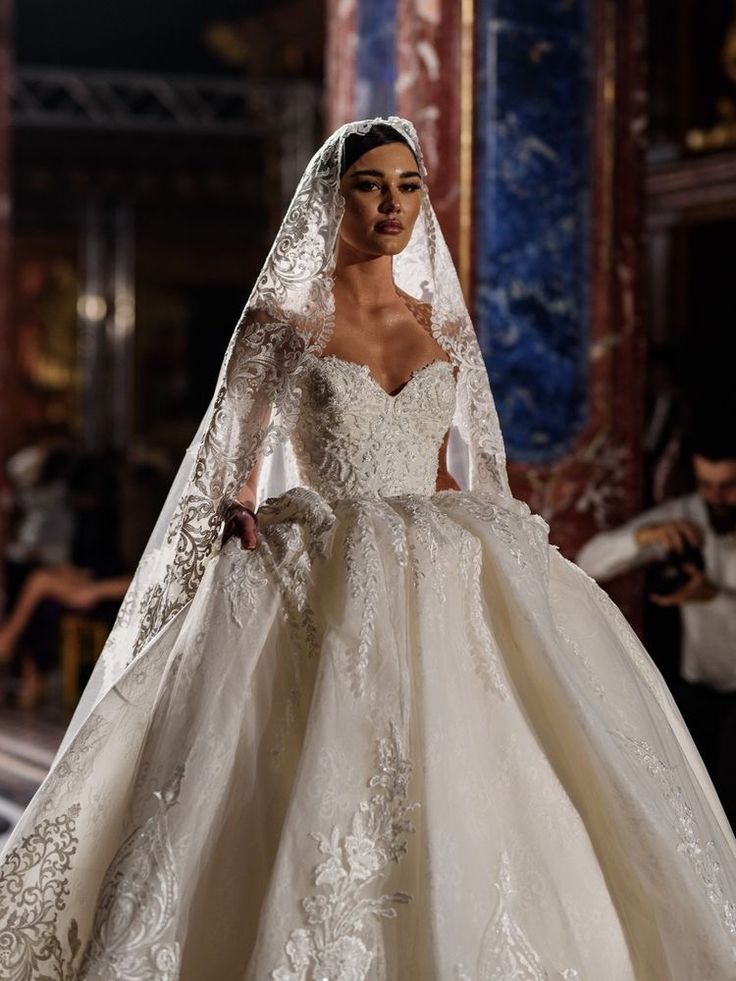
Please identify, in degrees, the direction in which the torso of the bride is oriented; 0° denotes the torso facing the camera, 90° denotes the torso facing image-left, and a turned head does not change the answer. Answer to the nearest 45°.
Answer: approximately 315°

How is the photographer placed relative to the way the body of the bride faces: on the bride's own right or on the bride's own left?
on the bride's own left

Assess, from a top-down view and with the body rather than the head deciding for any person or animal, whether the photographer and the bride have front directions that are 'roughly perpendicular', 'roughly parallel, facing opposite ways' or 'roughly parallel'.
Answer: roughly perpendicular

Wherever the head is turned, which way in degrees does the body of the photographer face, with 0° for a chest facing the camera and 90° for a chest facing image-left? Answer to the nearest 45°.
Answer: approximately 45°

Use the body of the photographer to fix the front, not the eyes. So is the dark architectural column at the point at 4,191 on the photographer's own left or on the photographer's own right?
on the photographer's own right
